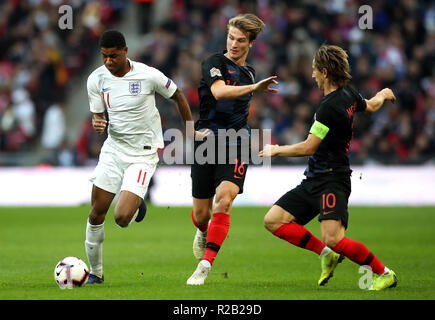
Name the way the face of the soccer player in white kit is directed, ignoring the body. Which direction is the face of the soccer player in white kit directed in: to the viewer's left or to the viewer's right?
to the viewer's left

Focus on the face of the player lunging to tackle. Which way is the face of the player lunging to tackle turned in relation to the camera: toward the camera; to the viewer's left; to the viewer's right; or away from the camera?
to the viewer's left

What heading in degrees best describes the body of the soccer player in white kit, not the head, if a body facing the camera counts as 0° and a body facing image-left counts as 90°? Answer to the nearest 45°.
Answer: approximately 45°
